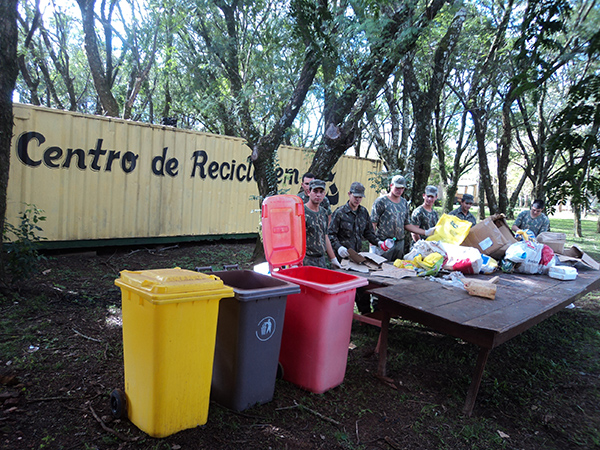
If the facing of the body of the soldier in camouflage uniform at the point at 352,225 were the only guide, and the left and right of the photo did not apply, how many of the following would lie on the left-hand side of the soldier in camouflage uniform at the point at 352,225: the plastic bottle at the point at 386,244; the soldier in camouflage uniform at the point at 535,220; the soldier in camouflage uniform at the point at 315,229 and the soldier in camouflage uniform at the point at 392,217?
3

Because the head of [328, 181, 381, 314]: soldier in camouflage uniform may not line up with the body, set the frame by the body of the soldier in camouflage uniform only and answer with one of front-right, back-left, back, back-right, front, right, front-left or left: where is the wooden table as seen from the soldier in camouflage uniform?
front

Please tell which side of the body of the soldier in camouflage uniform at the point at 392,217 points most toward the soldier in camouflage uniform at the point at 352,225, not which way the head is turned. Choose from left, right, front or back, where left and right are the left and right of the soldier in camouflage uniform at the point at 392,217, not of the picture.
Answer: right

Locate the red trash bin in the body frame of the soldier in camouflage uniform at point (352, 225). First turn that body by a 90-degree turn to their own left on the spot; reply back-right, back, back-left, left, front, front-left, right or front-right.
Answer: back-right

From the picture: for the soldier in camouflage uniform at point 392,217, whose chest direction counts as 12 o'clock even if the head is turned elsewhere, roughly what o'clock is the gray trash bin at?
The gray trash bin is roughly at 2 o'clock from the soldier in camouflage uniform.

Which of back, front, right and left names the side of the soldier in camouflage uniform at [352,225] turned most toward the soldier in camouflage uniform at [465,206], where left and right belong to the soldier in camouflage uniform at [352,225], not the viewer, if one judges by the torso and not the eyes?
left

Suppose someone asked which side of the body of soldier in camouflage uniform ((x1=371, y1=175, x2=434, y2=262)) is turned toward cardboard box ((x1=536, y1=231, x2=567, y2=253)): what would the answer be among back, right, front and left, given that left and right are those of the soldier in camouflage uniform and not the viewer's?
left

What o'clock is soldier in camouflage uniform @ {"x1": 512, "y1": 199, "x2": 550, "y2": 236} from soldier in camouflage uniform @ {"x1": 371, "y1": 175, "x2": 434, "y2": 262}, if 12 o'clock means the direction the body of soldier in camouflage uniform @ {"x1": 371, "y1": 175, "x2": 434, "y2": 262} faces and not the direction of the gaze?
soldier in camouflage uniform @ {"x1": 512, "y1": 199, "x2": 550, "y2": 236} is roughly at 9 o'clock from soldier in camouflage uniform @ {"x1": 371, "y1": 175, "x2": 434, "y2": 262}.

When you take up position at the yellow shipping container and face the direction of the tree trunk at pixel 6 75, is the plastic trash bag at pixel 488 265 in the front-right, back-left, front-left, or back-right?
front-left

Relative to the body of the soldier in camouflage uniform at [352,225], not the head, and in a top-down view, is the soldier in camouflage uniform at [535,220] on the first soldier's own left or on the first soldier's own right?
on the first soldier's own left

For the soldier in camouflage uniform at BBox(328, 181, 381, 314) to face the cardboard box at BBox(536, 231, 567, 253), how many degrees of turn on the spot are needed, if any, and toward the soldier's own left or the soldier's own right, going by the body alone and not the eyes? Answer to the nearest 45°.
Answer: approximately 90° to the soldier's own left

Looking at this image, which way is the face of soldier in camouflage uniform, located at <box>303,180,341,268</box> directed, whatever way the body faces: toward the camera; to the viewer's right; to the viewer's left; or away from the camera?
toward the camera

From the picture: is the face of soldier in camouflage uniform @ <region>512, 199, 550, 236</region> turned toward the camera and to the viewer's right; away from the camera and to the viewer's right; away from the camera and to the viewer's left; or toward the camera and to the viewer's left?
toward the camera and to the viewer's left

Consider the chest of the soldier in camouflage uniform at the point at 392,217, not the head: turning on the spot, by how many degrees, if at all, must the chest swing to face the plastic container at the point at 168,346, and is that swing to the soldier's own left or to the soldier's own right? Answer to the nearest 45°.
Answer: approximately 45° to the soldier's own right

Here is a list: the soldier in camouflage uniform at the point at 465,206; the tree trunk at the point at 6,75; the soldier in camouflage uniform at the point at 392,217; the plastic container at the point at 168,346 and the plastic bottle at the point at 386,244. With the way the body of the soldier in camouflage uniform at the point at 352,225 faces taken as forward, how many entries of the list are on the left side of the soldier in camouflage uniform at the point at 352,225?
3

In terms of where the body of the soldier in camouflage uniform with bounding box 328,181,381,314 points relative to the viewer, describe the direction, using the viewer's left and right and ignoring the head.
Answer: facing the viewer and to the right of the viewer

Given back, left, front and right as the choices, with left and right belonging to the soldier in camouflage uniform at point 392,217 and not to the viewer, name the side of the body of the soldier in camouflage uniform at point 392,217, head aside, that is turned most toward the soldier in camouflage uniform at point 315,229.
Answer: right

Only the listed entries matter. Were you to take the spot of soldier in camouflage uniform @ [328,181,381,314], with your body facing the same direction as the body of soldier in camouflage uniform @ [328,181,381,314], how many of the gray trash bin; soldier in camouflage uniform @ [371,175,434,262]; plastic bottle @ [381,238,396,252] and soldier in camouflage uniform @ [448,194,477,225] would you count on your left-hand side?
3

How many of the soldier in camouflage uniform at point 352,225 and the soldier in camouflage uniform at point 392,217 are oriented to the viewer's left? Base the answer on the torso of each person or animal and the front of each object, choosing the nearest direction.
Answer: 0

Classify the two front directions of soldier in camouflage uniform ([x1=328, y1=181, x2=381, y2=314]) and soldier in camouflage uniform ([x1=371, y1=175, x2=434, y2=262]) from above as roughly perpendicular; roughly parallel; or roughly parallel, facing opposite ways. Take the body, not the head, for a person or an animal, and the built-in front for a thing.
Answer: roughly parallel
